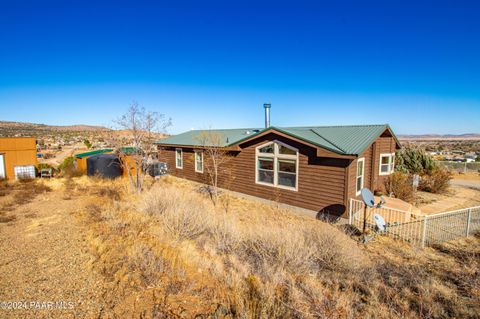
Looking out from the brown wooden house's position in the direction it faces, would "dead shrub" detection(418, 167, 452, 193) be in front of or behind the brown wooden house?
behind

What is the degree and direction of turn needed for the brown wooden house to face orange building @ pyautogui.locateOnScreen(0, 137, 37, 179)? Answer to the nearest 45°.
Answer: approximately 45° to its right

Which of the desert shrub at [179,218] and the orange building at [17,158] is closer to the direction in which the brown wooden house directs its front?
the desert shrub

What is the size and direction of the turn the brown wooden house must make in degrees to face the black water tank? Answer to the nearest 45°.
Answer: approximately 45° to its right

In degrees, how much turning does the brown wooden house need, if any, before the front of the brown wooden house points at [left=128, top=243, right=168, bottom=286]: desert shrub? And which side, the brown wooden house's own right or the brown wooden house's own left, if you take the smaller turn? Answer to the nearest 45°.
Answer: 0° — it already faces it

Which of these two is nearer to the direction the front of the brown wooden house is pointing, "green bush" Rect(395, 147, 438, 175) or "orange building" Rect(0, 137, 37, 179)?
the orange building

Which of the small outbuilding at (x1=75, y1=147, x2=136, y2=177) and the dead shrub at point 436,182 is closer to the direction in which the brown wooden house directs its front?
the small outbuilding

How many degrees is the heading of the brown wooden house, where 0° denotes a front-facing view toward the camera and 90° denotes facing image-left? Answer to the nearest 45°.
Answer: approximately 45°

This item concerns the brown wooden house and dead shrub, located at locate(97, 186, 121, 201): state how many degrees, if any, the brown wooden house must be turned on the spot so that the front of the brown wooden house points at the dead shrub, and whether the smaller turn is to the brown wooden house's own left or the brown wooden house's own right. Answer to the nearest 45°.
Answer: approximately 45° to the brown wooden house's own right
